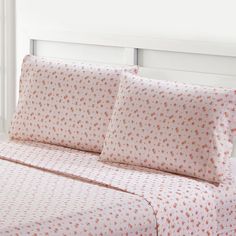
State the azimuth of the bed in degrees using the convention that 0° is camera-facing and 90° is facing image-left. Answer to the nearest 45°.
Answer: approximately 45°
